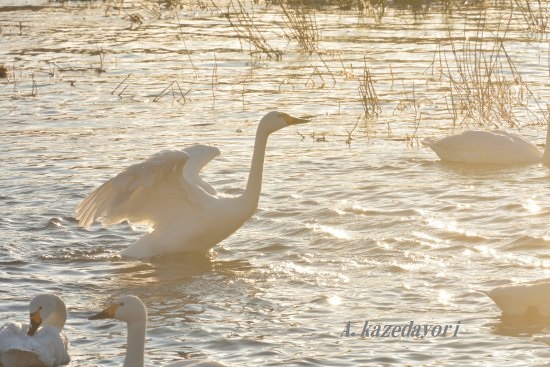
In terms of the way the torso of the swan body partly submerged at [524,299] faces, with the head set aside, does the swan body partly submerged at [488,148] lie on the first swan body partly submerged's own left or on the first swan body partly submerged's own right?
on the first swan body partly submerged's own left

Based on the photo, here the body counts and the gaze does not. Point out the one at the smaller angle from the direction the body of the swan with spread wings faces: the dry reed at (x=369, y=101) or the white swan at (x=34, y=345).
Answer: the dry reed

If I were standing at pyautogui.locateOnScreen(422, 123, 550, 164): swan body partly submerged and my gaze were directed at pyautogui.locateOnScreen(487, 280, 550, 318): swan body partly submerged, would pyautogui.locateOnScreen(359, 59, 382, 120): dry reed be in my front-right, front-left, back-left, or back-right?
back-right

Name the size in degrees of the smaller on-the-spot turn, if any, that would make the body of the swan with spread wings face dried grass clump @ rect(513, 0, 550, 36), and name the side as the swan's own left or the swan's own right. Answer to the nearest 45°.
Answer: approximately 45° to the swan's own left

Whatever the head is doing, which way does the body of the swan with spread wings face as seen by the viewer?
to the viewer's right

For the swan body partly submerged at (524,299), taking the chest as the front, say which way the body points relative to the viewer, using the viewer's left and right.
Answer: facing to the right of the viewer

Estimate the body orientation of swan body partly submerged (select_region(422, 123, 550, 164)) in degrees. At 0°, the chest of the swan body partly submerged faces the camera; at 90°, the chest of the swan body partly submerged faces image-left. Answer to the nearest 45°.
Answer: approximately 270°
